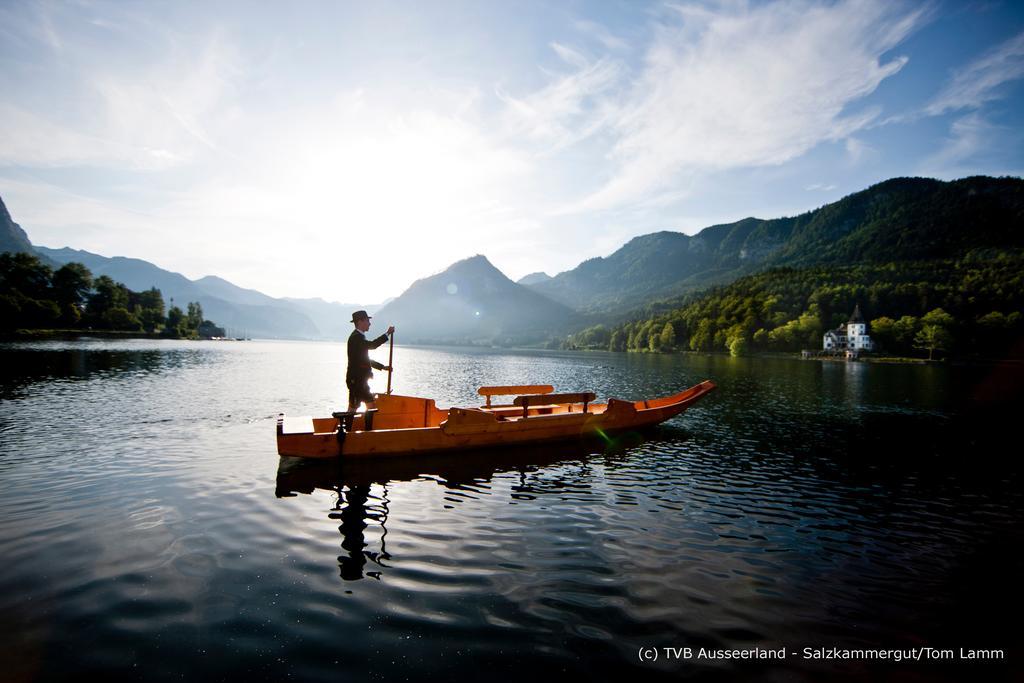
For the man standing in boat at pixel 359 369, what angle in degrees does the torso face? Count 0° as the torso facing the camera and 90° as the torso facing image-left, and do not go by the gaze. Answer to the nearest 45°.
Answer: approximately 270°

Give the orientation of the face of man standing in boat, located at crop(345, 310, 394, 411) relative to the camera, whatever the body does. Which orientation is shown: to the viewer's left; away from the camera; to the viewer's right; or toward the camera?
to the viewer's right
